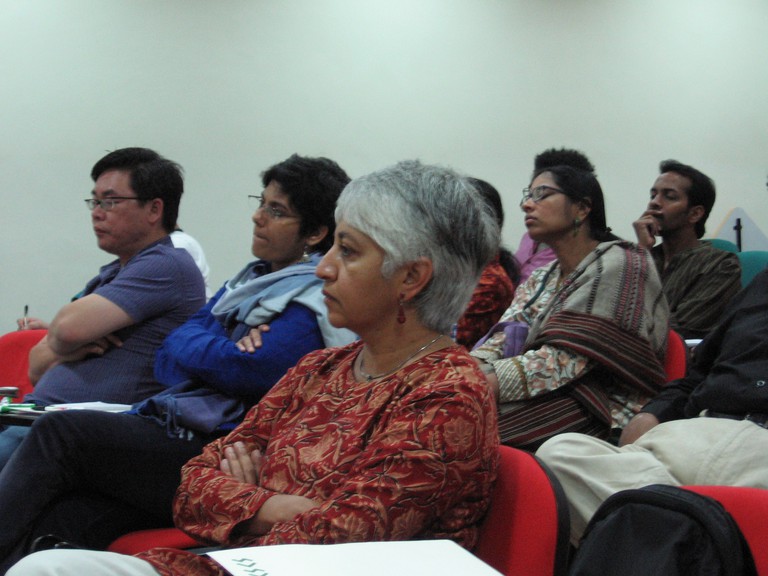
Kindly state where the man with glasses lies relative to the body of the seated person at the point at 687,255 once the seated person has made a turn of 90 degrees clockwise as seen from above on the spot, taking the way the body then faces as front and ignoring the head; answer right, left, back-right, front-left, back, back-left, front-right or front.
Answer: left

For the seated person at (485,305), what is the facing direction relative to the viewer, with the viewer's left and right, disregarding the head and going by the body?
facing to the left of the viewer

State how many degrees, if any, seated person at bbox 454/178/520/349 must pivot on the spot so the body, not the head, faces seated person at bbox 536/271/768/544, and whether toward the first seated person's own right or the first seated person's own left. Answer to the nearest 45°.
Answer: approximately 90° to the first seated person's own left

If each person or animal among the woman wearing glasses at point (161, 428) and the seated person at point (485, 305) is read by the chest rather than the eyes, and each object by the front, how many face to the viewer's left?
2

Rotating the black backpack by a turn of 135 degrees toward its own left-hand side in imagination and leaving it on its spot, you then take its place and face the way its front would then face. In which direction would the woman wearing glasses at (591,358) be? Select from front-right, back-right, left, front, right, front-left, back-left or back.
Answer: left

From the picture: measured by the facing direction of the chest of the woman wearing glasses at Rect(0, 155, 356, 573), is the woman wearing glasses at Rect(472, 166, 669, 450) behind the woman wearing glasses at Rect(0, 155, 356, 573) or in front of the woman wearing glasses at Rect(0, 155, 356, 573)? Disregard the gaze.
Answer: behind

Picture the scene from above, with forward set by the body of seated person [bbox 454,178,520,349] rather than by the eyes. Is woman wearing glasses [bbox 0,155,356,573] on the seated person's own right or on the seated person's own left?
on the seated person's own left

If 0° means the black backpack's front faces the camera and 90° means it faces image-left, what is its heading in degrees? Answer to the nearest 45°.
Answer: approximately 45°

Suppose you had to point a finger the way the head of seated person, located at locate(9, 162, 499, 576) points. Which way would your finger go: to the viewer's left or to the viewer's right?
to the viewer's left

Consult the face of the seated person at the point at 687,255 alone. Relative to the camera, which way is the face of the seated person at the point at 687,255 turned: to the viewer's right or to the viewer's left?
to the viewer's left

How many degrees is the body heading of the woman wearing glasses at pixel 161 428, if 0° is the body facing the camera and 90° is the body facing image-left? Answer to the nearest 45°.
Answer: approximately 90°

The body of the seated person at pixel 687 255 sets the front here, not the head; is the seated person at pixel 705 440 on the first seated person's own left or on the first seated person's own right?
on the first seated person's own left

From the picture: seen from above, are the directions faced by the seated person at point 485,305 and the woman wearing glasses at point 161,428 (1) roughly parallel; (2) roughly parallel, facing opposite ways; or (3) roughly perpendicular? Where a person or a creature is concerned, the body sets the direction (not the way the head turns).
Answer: roughly parallel

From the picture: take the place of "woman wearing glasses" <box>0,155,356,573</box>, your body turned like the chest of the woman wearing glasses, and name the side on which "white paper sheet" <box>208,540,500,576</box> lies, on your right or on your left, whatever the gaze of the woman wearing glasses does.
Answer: on your left

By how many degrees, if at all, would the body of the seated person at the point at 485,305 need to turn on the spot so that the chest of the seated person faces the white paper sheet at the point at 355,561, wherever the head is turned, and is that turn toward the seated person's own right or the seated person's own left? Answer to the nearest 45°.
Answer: approximately 90° to the seated person's own left

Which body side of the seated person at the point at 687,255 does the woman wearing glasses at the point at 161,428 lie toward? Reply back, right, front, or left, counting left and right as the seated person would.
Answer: front

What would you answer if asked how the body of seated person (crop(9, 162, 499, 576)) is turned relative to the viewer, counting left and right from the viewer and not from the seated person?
facing the viewer and to the left of the viewer
